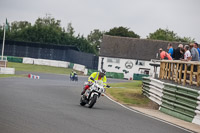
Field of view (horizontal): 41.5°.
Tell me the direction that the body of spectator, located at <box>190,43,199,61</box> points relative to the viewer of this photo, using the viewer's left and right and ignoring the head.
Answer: facing to the left of the viewer

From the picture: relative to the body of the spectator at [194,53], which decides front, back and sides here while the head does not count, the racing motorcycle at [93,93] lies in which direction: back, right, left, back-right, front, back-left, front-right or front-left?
front-left
